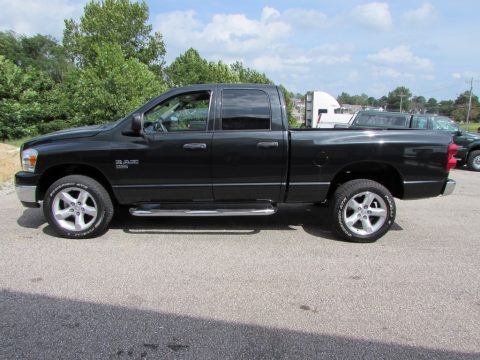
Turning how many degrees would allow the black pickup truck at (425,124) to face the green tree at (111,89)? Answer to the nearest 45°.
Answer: approximately 180°

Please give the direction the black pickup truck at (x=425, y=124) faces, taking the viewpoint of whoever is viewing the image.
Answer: facing to the right of the viewer

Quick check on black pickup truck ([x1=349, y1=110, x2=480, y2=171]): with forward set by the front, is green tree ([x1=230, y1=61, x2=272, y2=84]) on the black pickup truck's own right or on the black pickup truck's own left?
on the black pickup truck's own left

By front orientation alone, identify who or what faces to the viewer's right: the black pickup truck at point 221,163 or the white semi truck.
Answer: the white semi truck

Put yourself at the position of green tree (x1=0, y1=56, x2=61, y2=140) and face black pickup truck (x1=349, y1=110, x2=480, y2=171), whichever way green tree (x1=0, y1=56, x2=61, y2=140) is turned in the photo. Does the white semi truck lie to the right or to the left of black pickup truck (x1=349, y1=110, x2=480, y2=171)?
left

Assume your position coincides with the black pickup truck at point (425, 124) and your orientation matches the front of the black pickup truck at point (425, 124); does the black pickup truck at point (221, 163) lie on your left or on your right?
on your right

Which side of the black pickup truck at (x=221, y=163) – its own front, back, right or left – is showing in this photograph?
left

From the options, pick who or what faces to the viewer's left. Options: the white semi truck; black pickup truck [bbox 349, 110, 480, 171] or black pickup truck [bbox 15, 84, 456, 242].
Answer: black pickup truck [bbox 15, 84, 456, 242]

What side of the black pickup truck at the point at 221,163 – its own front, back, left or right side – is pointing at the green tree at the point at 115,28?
right

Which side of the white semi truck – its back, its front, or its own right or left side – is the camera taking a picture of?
right

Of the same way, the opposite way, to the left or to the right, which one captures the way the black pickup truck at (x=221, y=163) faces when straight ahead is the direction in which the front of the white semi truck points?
the opposite way

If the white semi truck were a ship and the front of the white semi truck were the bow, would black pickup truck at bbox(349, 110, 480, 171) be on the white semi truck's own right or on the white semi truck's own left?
on the white semi truck's own right

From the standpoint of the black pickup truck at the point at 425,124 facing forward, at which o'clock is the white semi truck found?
The white semi truck is roughly at 8 o'clock from the black pickup truck.

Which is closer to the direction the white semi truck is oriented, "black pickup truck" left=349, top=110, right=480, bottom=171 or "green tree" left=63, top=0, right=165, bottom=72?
the black pickup truck
